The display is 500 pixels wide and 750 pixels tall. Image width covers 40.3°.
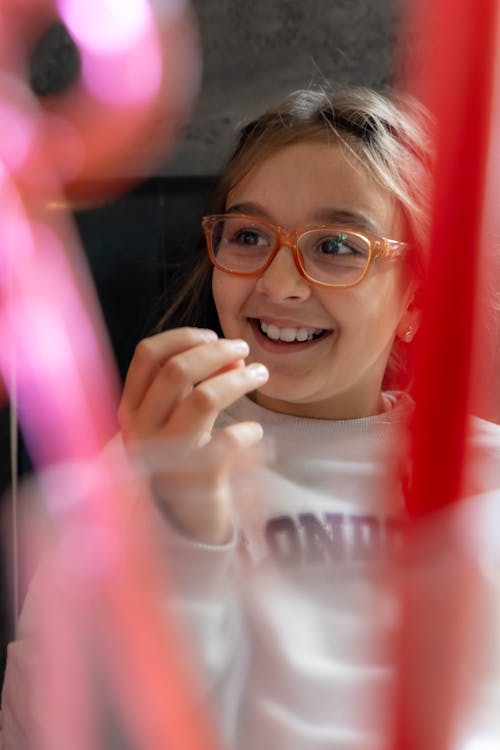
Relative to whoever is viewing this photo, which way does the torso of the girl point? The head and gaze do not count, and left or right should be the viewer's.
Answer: facing the viewer

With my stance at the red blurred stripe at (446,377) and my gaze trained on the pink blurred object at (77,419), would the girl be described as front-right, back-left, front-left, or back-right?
front-right
